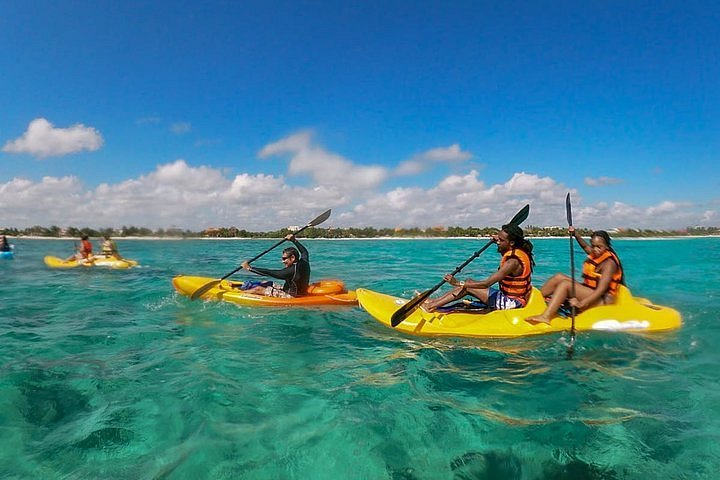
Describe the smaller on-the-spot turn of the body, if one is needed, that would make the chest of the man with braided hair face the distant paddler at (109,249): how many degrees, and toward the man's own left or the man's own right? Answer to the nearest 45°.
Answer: approximately 45° to the man's own right

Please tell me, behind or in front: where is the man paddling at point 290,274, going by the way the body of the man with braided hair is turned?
in front

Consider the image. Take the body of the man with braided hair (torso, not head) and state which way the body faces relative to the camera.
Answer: to the viewer's left

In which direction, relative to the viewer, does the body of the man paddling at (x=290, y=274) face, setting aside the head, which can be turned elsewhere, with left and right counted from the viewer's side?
facing to the left of the viewer

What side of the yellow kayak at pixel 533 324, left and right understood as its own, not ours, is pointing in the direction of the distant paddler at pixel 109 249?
front

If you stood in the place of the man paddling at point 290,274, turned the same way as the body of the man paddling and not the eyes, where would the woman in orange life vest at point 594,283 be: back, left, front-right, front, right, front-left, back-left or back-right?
back-left

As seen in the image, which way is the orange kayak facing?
to the viewer's left

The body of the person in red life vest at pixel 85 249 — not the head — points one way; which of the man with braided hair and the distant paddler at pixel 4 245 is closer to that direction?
the distant paddler

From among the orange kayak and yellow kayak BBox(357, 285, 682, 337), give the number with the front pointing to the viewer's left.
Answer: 2

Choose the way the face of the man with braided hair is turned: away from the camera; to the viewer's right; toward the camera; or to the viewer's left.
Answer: to the viewer's left

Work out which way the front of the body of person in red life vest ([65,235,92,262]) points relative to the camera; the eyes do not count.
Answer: to the viewer's left

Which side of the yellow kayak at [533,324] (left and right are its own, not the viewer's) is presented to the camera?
left

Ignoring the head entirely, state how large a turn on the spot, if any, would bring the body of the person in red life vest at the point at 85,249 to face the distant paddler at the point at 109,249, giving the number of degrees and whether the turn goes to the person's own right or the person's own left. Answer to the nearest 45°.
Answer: approximately 180°

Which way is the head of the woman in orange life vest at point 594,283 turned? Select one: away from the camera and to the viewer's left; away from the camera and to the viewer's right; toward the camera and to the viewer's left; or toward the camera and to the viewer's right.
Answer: toward the camera and to the viewer's left
